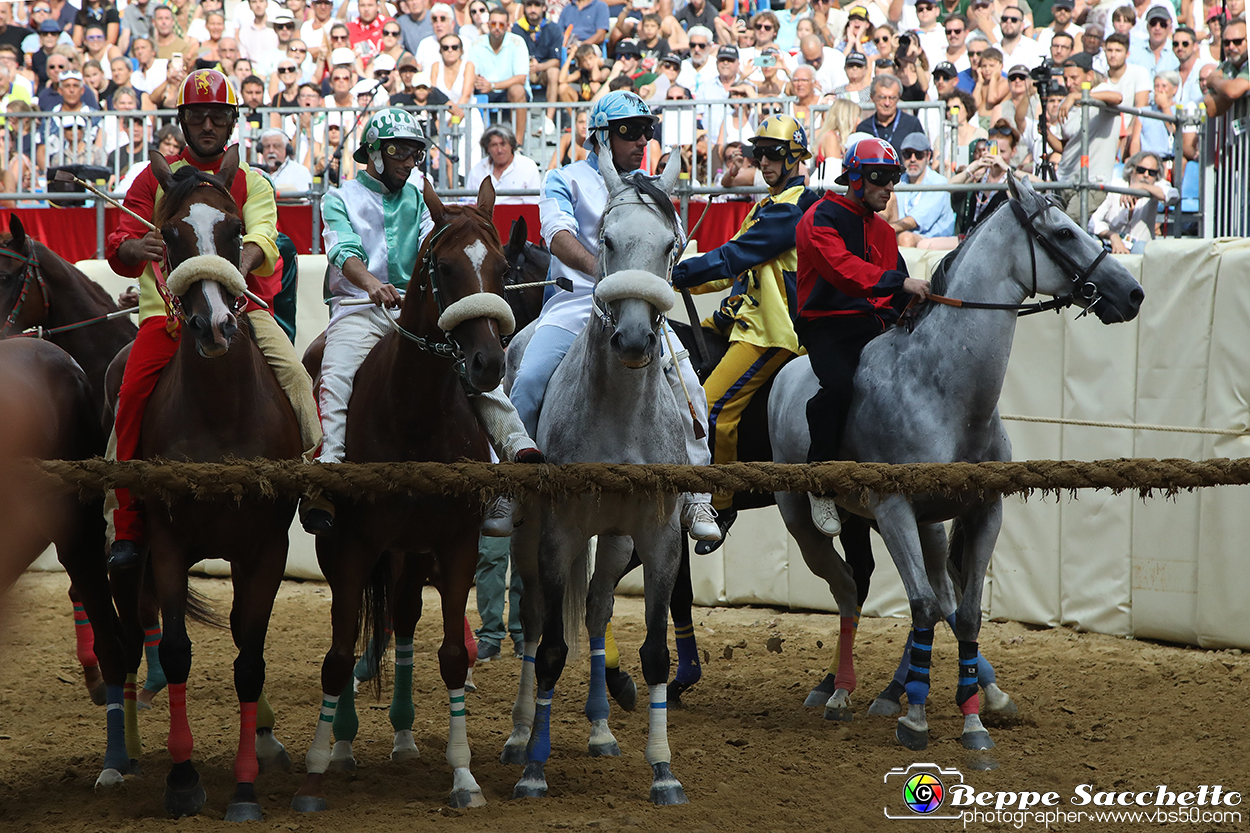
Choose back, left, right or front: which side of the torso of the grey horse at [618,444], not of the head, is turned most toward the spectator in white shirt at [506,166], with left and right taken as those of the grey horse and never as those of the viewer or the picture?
back

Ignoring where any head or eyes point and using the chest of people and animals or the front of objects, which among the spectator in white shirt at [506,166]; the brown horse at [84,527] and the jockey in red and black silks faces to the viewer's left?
the brown horse

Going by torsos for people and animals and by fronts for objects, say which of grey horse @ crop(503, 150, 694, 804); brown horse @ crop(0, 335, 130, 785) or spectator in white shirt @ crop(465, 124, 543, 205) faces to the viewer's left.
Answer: the brown horse

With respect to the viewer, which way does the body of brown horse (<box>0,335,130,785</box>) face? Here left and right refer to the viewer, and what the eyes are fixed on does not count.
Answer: facing to the left of the viewer

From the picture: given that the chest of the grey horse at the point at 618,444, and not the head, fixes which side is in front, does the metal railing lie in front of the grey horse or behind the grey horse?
behind

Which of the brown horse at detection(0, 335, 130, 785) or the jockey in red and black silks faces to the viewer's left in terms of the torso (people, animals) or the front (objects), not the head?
the brown horse

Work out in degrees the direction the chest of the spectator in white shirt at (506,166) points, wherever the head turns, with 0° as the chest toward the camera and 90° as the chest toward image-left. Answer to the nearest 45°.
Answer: approximately 0°

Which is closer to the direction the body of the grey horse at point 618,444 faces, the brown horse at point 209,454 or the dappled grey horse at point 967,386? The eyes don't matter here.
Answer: the brown horse

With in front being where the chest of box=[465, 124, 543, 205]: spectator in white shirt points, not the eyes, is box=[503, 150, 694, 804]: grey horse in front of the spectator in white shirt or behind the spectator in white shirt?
in front

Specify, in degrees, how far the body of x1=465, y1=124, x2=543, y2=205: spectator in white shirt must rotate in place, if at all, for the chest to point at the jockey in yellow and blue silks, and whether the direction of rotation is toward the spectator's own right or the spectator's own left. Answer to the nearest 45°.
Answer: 0° — they already face them
